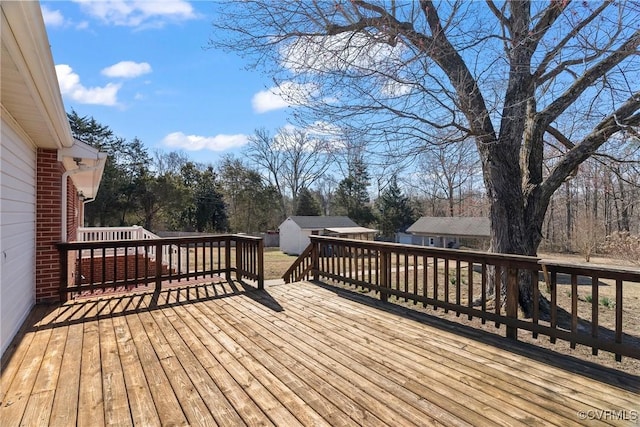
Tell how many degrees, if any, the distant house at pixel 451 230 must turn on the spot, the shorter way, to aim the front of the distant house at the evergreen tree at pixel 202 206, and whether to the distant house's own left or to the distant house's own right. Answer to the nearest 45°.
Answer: approximately 90° to the distant house's own right

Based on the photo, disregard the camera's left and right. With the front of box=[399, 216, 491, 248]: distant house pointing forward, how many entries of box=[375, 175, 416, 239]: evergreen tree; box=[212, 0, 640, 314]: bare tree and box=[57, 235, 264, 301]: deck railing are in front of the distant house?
2

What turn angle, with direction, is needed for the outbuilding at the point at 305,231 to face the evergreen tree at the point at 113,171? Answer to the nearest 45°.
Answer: approximately 135° to its right

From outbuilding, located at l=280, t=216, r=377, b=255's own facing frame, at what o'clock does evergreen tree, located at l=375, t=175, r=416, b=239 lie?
The evergreen tree is roughly at 9 o'clock from the outbuilding.

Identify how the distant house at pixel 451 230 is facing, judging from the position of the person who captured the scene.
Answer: facing the viewer

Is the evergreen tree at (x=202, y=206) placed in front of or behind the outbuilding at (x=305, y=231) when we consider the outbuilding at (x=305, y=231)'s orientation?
behind

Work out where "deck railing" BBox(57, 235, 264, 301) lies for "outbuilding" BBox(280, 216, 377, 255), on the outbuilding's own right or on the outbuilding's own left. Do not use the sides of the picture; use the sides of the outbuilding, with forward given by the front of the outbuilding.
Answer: on the outbuilding's own right

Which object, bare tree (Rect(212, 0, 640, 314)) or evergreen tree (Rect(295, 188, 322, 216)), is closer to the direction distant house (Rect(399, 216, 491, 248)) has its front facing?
the bare tree

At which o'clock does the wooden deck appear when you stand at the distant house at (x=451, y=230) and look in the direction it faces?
The wooden deck is roughly at 12 o'clock from the distant house.

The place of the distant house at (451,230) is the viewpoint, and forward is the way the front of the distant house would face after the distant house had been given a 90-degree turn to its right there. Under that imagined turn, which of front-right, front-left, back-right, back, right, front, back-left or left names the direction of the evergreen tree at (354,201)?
front-right

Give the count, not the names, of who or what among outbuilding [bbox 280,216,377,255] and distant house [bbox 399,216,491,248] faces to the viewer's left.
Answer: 0

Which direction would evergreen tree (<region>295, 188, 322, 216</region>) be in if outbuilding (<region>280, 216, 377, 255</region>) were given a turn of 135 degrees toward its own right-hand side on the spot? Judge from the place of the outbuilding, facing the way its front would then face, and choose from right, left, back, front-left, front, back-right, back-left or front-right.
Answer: right

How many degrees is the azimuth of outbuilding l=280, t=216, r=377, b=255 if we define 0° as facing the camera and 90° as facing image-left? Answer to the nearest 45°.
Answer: approximately 315°
